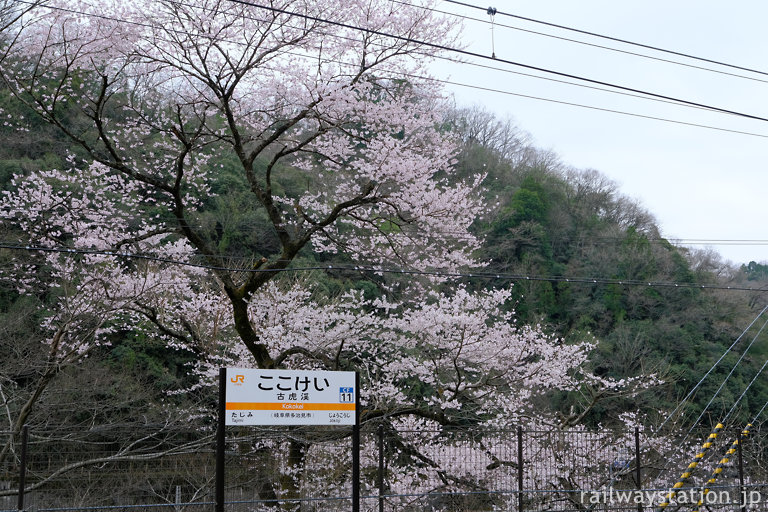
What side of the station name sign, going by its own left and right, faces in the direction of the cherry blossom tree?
back

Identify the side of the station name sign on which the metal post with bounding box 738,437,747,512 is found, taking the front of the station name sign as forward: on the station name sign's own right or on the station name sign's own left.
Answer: on the station name sign's own left

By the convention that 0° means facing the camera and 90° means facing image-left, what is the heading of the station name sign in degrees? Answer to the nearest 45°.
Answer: approximately 0°
